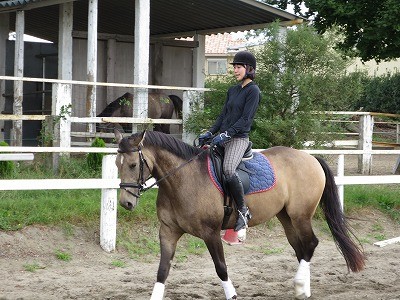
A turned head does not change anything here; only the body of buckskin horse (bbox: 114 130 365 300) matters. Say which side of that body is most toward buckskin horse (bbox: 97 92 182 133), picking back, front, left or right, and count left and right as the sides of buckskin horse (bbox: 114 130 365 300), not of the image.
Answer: right

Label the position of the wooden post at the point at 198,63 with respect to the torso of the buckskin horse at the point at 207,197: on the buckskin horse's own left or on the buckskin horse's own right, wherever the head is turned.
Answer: on the buckskin horse's own right

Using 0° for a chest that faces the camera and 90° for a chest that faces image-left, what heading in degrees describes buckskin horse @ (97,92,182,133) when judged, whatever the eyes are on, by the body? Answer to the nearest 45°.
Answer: approximately 90°

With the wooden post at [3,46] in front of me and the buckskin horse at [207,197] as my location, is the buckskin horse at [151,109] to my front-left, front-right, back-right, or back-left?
front-right

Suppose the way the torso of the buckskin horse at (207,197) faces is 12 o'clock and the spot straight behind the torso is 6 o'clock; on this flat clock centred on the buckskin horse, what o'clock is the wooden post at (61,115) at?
The wooden post is roughly at 2 o'clock from the buckskin horse.

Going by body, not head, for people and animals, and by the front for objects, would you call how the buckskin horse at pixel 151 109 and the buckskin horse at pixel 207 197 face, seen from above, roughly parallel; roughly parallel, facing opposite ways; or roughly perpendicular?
roughly parallel

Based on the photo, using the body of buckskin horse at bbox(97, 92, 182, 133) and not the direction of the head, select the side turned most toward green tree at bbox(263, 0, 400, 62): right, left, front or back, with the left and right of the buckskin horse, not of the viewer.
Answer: back

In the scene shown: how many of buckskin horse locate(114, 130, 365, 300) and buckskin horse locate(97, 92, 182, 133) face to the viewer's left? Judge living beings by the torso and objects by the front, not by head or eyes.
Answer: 2

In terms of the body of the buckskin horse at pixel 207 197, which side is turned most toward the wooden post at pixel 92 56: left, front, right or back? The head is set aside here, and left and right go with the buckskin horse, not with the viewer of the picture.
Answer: right

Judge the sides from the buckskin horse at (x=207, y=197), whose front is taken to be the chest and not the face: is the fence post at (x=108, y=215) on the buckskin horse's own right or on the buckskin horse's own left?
on the buckskin horse's own right

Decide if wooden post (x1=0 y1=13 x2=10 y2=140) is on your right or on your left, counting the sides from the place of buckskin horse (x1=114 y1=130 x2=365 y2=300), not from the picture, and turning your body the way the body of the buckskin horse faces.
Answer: on your right

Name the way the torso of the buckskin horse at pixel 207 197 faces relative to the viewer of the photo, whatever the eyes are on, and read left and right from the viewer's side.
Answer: facing to the left of the viewer
